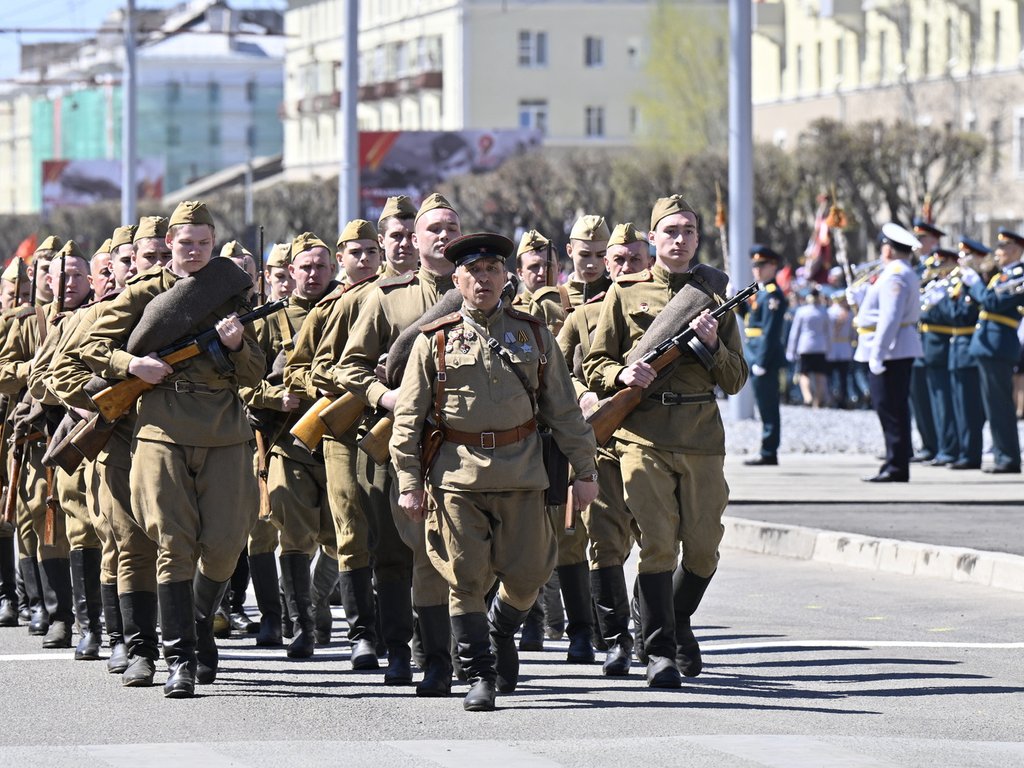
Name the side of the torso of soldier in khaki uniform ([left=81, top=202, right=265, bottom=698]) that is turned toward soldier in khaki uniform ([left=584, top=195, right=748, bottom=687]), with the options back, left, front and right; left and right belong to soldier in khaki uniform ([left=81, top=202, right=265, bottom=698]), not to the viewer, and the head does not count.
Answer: left

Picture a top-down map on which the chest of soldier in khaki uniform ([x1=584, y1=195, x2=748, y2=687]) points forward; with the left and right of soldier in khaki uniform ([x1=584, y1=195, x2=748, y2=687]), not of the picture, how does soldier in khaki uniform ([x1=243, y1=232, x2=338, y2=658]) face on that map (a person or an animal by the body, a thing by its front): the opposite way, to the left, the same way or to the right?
the same way

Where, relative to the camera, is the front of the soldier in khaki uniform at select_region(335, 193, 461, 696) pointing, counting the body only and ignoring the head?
toward the camera

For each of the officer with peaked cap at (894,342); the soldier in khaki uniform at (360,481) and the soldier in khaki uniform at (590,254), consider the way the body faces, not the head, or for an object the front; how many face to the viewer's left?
1

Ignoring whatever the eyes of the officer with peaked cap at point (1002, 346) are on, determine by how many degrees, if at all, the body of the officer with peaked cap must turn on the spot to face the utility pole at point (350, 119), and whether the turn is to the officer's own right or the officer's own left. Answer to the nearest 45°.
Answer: approximately 45° to the officer's own right

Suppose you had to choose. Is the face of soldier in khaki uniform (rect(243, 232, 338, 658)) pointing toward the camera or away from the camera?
toward the camera

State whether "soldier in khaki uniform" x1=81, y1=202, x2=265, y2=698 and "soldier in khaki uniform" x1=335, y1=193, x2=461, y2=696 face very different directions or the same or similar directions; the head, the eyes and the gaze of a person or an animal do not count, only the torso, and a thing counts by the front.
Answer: same or similar directions

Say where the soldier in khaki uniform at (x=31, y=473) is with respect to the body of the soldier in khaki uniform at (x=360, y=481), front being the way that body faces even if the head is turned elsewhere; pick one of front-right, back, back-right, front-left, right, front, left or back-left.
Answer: back-right

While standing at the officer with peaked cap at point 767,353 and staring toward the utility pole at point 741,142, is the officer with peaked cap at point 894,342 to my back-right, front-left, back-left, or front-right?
back-right

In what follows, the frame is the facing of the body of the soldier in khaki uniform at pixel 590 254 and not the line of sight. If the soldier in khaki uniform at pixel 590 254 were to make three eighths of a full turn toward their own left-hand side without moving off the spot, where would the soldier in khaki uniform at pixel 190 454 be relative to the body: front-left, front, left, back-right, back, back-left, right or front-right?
back

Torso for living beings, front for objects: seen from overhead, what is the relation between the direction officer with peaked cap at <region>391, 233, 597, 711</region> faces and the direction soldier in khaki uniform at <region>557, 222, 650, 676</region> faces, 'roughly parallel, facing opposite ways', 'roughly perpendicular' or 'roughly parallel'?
roughly parallel

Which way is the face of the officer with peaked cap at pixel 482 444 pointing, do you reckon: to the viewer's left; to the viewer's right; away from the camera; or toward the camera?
toward the camera

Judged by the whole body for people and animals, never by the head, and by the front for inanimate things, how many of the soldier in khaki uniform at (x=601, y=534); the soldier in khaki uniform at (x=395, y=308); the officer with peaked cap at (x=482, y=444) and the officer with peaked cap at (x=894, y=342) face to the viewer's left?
1

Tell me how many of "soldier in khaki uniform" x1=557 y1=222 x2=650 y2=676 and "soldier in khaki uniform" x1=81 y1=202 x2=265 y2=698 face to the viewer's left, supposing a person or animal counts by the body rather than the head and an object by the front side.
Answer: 0

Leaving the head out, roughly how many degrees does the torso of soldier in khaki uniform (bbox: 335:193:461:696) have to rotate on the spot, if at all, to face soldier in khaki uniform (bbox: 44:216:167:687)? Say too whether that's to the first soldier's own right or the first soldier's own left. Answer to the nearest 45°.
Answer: approximately 90° to the first soldier's own right

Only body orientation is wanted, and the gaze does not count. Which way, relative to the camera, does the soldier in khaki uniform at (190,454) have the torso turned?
toward the camera

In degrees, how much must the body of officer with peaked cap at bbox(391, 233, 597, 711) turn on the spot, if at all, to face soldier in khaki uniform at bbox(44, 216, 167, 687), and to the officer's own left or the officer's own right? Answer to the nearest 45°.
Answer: approximately 135° to the officer's own right

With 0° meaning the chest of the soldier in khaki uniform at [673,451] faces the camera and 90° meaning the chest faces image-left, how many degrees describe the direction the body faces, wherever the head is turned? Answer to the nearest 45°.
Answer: approximately 0°

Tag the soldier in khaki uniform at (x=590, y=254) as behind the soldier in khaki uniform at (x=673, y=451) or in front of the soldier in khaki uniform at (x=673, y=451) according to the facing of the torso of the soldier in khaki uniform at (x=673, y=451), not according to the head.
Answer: behind

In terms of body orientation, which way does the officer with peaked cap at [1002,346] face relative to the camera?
to the viewer's left
